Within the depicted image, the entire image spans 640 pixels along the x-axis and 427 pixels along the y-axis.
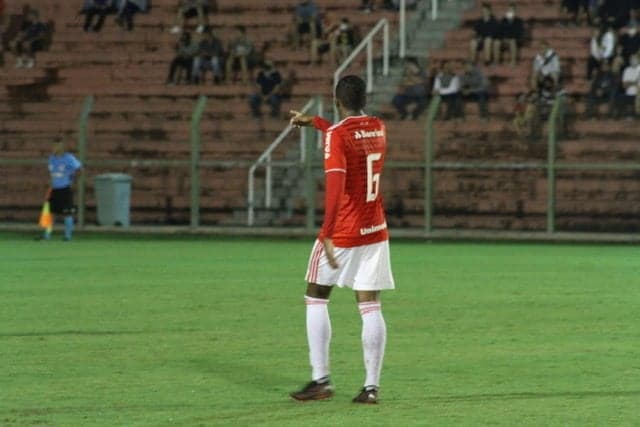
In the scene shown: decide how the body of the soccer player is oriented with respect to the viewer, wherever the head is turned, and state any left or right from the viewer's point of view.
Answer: facing away from the viewer and to the left of the viewer

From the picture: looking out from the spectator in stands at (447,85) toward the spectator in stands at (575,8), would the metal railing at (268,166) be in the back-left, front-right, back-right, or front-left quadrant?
back-left

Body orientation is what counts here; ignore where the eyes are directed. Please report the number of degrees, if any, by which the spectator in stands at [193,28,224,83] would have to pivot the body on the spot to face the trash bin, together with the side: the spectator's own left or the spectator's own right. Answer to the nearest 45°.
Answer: approximately 45° to the spectator's own right

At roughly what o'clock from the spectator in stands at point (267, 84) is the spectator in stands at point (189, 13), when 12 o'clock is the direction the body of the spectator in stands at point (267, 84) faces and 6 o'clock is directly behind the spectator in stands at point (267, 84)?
the spectator in stands at point (189, 13) is roughly at 5 o'clock from the spectator in stands at point (267, 84).

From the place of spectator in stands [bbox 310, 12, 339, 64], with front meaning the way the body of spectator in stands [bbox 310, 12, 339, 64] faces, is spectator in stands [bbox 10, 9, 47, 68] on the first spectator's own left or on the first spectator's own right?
on the first spectator's own right

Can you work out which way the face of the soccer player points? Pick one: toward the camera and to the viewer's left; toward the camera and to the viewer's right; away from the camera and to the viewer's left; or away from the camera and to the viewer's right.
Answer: away from the camera and to the viewer's left

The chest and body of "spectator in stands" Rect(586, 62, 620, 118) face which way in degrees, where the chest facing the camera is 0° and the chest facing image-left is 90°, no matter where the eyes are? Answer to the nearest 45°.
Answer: approximately 0°

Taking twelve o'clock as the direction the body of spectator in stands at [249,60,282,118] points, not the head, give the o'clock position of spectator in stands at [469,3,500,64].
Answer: spectator in stands at [469,3,500,64] is roughly at 9 o'clock from spectator in stands at [249,60,282,118].

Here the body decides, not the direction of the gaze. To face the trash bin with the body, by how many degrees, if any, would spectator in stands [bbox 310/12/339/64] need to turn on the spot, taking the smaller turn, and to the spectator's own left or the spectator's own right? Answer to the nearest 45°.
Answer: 0° — they already face it

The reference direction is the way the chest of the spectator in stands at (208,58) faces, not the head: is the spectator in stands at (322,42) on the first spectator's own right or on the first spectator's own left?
on the first spectator's own left

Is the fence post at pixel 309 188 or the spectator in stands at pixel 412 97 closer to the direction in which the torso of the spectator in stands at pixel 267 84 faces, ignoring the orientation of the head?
the fence post

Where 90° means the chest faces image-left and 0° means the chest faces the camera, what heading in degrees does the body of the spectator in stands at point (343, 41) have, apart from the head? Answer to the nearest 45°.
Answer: approximately 45°
